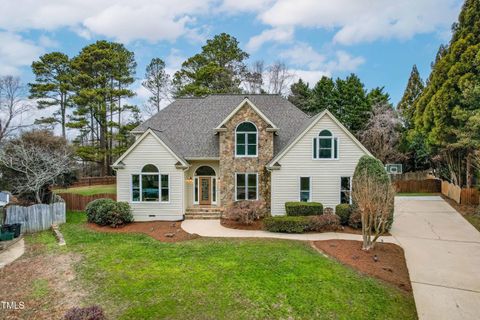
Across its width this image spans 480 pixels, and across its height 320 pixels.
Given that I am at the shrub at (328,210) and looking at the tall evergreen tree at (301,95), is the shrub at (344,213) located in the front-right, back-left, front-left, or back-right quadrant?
back-right

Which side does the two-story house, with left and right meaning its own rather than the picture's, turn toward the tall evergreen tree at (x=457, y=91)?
left

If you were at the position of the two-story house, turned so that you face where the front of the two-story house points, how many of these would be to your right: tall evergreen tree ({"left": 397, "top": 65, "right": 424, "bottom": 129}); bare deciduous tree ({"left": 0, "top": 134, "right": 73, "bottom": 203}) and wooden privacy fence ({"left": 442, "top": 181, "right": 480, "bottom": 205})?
1

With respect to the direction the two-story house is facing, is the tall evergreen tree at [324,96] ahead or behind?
behind

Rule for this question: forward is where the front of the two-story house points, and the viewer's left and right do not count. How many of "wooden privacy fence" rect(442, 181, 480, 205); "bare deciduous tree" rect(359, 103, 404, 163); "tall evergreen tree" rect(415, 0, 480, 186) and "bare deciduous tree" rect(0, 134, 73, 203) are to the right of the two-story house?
1

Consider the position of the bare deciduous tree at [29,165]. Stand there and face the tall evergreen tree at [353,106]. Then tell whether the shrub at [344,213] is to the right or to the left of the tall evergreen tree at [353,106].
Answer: right

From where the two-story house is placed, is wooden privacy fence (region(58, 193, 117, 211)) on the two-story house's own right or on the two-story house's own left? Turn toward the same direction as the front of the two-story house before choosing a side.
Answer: on the two-story house's own right

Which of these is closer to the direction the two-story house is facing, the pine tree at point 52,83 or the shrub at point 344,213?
the shrub

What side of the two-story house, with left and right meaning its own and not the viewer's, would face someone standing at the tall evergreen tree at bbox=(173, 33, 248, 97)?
back

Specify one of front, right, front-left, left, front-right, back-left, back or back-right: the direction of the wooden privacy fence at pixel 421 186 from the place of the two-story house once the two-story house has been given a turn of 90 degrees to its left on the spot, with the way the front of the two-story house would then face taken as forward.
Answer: front-left

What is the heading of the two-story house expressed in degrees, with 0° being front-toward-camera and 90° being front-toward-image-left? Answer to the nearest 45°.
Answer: approximately 0°

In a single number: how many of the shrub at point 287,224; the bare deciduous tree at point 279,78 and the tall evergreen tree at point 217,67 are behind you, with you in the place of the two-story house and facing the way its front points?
2

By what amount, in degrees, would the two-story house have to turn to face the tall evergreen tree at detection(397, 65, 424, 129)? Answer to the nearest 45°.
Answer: approximately 135° to its left
